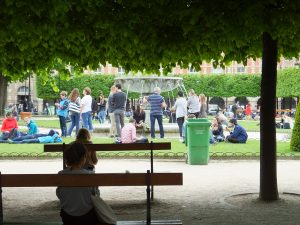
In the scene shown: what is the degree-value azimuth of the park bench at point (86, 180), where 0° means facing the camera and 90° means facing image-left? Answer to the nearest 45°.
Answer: approximately 180°

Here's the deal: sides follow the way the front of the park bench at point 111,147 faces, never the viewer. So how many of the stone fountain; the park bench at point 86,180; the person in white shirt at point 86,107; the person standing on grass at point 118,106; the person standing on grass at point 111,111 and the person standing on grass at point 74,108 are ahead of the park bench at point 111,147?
5

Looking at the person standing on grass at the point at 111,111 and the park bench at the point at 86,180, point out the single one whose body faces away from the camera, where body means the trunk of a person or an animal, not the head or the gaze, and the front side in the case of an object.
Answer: the park bench

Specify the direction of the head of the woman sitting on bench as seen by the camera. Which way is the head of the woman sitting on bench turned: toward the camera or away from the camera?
away from the camera

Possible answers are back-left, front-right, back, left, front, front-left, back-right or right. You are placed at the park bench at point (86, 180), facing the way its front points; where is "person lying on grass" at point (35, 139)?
front

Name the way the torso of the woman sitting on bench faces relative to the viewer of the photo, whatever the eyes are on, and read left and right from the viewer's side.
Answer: facing away from the viewer

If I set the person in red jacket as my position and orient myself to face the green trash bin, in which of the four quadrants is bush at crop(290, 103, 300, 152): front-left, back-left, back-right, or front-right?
front-left

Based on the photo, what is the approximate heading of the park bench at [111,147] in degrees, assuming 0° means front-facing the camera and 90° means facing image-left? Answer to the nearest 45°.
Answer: approximately 180°

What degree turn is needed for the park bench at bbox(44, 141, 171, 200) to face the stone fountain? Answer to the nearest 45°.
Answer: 0° — it already faces it

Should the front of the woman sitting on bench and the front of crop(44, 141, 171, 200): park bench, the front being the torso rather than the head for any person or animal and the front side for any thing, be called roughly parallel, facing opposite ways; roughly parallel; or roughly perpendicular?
roughly parallel

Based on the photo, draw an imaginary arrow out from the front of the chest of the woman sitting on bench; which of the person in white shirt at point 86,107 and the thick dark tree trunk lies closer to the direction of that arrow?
the person in white shirt

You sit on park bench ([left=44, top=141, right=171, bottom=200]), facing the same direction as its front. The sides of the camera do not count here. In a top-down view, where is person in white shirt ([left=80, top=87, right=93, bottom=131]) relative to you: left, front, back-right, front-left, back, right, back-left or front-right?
front

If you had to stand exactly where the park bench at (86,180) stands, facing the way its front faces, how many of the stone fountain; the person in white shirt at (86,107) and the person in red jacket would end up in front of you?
3

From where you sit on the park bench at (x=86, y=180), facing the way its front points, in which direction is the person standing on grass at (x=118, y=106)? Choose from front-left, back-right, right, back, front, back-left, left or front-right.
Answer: front

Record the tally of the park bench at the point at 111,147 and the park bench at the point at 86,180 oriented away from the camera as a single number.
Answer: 2

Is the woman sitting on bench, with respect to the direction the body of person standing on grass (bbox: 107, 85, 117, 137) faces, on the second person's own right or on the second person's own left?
on the second person's own right
